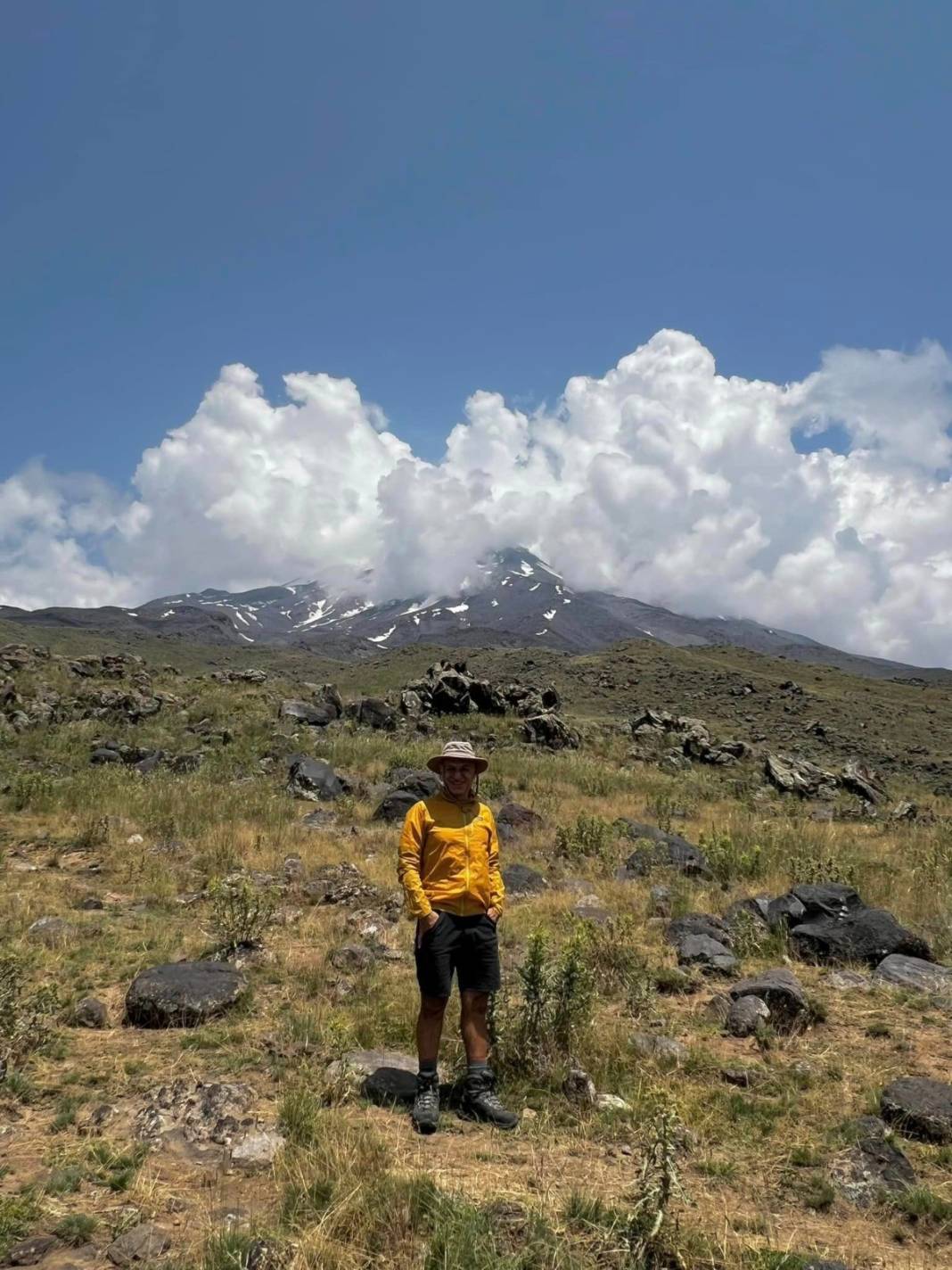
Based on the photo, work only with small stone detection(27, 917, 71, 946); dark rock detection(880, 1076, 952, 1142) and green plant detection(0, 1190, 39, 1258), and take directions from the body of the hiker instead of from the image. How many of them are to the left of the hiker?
1

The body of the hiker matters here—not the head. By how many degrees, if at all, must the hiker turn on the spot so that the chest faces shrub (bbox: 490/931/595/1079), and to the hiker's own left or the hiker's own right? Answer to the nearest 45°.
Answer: approximately 135° to the hiker's own left

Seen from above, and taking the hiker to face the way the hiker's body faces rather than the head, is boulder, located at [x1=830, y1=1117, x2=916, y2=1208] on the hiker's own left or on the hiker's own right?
on the hiker's own left

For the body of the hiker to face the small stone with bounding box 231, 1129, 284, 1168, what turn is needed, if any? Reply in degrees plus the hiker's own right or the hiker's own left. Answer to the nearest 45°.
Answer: approximately 45° to the hiker's own right

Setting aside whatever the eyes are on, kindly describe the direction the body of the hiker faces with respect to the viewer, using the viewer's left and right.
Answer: facing the viewer

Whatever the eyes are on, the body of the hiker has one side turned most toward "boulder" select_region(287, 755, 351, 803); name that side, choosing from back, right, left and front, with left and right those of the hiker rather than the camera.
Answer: back

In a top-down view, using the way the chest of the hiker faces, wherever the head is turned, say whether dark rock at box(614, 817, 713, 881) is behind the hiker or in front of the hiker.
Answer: behind

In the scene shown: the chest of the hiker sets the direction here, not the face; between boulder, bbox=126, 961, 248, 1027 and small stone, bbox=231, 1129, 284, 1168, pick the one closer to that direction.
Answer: the small stone

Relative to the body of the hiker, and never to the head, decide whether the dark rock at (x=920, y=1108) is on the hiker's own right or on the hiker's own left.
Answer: on the hiker's own left

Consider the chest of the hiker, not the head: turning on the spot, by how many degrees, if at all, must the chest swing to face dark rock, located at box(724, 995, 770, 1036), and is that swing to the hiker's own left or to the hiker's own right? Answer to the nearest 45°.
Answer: approximately 135° to the hiker's own left

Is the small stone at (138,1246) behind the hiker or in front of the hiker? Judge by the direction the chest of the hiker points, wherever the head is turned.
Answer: in front
